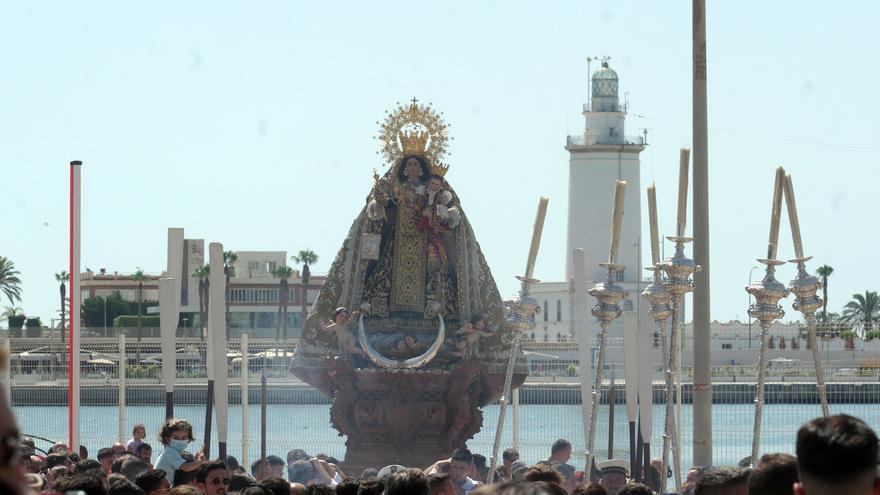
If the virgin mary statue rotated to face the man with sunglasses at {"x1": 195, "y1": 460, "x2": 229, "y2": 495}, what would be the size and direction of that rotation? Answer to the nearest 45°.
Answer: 0° — it already faces them

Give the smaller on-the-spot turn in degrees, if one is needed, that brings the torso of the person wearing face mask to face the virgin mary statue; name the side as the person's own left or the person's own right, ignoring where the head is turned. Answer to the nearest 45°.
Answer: approximately 135° to the person's own left

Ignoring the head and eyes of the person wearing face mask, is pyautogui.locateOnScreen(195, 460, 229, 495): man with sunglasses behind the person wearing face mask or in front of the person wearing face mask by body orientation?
in front

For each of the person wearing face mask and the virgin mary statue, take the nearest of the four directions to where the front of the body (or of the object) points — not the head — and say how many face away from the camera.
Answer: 0

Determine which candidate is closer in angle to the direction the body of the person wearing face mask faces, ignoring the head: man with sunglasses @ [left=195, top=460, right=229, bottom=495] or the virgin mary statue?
the man with sunglasses

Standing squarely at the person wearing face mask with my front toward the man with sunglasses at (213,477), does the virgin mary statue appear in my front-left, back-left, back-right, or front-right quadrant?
back-left

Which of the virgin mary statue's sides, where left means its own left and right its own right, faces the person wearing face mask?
front
